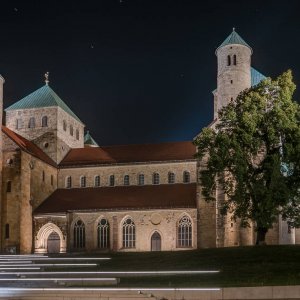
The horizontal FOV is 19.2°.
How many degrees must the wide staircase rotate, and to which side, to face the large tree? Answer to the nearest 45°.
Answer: approximately 135° to its left

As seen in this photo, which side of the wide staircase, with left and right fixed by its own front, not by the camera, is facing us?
front
